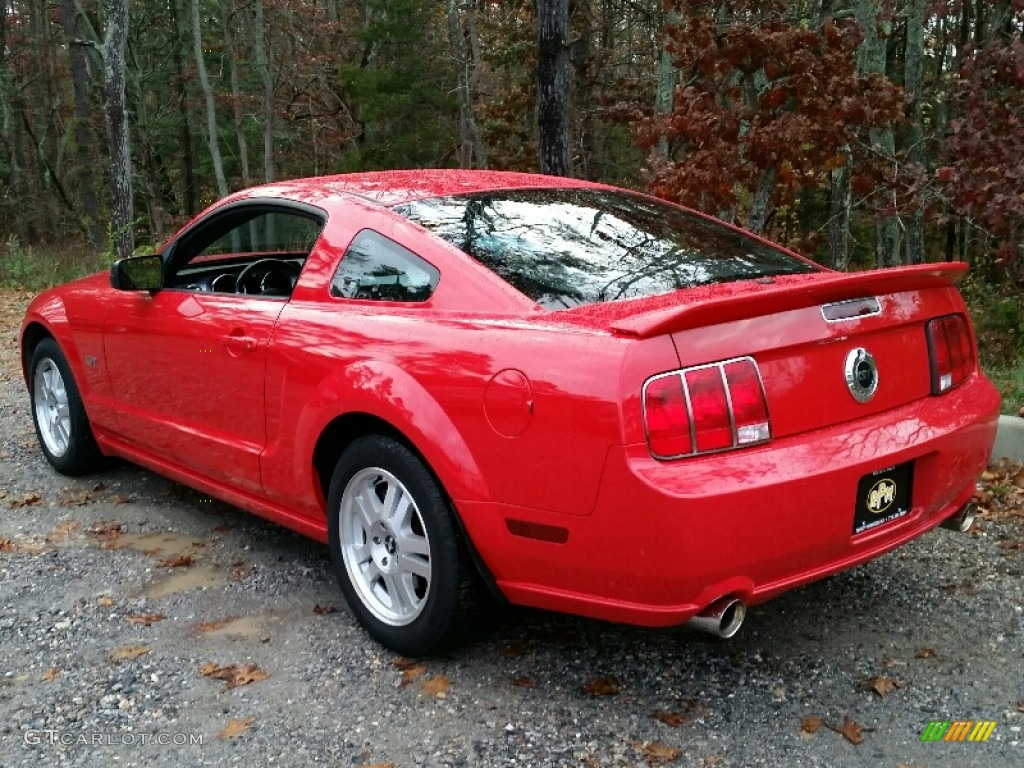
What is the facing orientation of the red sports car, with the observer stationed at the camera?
facing away from the viewer and to the left of the viewer

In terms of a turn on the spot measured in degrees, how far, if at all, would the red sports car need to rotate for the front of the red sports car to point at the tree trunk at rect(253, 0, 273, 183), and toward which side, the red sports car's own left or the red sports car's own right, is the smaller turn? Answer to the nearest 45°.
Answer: approximately 45° to the red sports car's own right
